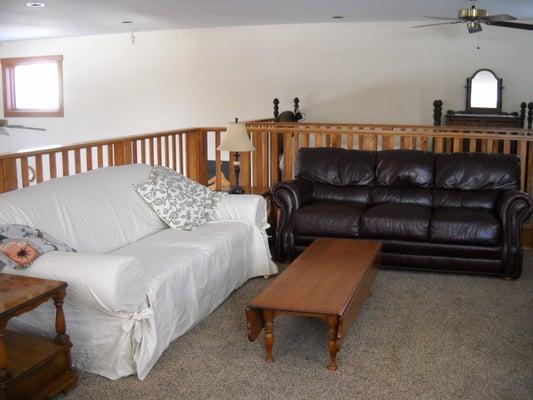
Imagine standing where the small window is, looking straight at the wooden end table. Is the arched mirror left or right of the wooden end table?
left

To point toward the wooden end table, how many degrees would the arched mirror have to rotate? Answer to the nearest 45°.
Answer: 0° — it already faces it

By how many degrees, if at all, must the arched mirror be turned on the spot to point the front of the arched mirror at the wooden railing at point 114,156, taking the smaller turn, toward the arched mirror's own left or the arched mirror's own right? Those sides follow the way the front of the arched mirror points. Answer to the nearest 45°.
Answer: approximately 45° to the arched mirror's own right

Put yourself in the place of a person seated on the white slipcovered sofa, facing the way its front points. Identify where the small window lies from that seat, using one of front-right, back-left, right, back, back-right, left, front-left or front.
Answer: back-left

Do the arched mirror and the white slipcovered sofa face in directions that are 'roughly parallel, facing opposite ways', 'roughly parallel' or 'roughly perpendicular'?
roughly perpendicular

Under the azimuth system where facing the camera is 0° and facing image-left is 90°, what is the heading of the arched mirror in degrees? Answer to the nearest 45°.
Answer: approximately 0°

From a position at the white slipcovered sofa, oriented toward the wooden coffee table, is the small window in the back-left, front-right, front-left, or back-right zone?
back-left

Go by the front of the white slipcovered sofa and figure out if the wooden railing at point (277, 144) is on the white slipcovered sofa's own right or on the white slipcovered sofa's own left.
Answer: on the white slipcovered sofa's own left
